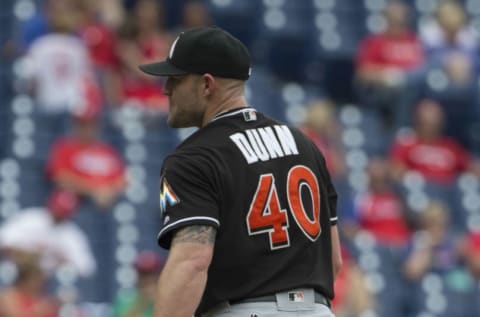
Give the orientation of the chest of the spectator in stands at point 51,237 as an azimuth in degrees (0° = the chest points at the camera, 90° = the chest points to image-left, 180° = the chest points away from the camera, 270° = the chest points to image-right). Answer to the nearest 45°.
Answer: approximately 0°

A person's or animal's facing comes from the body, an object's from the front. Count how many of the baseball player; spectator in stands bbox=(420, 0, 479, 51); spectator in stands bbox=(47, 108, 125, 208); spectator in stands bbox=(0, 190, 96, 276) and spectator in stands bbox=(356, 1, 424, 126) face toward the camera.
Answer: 4

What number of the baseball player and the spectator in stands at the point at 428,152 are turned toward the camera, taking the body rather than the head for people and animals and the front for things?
1
